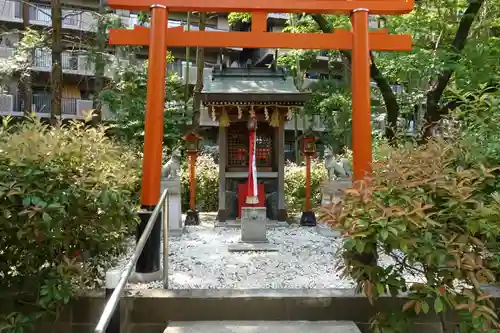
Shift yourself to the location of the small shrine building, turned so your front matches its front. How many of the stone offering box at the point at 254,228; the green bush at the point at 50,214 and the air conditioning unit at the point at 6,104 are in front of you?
2

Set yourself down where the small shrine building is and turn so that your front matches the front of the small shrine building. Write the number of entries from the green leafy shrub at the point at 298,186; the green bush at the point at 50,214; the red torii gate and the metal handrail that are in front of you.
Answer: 3

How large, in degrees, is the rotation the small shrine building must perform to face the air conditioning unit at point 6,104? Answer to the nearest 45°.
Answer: approximately 135° to its right

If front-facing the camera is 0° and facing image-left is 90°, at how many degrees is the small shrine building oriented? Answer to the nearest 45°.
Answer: approximately 0°

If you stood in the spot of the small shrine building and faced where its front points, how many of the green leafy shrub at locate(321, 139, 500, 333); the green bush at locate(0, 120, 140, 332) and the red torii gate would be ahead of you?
3

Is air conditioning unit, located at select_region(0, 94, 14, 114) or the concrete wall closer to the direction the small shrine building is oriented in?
the concrete wall

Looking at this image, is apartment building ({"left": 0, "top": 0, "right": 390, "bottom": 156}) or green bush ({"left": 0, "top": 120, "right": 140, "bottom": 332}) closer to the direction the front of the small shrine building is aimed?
the green bush

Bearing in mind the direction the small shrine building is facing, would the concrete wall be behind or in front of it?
in front

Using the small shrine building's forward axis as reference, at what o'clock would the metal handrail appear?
The metal handrail is roughly at 12 o'clock from the small shrine building.

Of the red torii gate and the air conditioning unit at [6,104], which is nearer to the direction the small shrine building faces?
the red torii gate

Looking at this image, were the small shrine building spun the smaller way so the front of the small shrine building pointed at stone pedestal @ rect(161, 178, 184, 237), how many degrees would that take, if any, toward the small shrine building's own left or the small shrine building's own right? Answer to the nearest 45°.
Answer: approximately 45° to the small shrine building's own right

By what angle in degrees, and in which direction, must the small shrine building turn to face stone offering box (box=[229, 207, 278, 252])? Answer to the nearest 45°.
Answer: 0° — it already faces it

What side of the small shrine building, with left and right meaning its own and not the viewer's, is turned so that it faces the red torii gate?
front

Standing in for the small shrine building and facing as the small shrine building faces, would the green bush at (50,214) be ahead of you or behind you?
ahead
